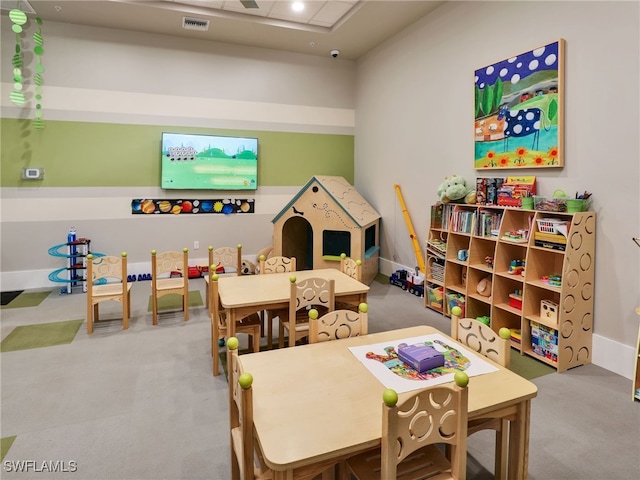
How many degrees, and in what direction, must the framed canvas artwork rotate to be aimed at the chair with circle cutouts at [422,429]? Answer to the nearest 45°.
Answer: approximately 45° to its left

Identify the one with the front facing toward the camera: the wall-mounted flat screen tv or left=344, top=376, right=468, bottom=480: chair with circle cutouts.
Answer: the wall-mounted flat screen tv

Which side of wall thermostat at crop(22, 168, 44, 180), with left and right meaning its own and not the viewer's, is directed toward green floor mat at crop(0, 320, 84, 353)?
front

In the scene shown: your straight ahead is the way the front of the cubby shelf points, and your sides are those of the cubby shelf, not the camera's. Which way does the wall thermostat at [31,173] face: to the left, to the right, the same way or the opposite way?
to the left

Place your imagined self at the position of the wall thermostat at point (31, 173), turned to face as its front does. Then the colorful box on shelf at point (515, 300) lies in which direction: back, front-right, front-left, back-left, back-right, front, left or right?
front-left

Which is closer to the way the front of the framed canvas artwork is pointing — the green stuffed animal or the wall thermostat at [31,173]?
the wall thermostat

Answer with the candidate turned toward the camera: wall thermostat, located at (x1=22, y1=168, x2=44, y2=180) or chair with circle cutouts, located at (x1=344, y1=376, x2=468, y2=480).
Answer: the wall thermostat

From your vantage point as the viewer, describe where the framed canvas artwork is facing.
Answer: facing the viewer and to the left of the viewer

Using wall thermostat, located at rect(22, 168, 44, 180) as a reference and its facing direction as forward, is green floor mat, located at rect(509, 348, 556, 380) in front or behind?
in front

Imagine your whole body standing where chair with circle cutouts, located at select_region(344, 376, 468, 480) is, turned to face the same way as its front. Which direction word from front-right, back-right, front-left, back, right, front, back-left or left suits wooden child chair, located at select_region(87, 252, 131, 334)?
front

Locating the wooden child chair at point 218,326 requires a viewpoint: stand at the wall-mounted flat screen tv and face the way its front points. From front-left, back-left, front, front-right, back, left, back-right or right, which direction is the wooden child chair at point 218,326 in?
front

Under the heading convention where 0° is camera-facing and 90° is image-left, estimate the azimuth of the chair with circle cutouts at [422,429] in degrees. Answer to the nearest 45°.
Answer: approximately 135°

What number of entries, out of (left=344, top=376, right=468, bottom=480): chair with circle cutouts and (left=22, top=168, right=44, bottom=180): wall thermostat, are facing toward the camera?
1

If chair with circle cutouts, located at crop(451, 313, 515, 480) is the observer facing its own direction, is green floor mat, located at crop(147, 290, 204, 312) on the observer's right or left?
on its right

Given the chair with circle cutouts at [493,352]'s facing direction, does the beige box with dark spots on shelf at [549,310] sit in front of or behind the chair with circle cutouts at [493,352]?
behind

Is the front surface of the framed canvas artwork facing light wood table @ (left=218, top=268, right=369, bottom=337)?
yes

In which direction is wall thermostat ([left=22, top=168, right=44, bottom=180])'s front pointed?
toward the camera

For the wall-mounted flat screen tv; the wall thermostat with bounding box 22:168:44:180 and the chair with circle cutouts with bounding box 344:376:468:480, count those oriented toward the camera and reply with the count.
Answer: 2

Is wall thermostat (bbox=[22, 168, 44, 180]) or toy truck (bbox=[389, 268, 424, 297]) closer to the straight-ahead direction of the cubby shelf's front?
the wall thermostat

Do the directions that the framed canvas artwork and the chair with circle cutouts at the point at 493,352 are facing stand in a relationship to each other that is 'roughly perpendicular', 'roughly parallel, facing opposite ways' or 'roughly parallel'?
roughly parallel

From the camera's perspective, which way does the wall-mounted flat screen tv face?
toward the camera
